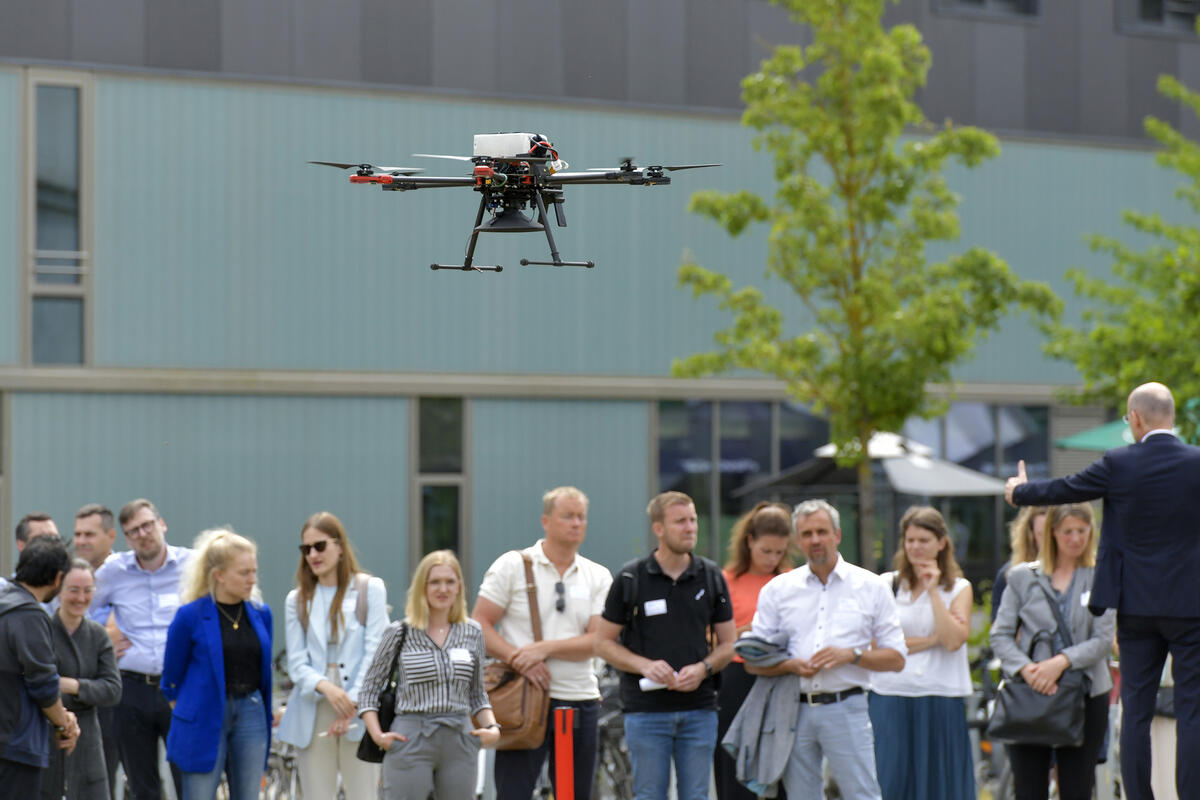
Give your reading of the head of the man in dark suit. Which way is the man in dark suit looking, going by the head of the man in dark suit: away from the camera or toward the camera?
away from the camera

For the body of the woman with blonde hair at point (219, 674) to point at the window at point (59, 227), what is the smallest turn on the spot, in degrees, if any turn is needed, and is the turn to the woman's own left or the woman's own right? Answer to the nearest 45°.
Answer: approximately 135° to the woman's own left

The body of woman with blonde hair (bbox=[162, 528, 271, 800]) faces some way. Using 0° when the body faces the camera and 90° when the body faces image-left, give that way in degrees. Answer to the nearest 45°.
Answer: approximately 315°

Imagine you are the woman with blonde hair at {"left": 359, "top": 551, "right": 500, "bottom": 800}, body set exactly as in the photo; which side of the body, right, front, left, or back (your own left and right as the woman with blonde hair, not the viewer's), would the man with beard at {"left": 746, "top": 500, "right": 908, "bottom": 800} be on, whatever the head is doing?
left

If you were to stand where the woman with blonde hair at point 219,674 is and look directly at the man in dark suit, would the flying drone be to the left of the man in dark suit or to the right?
right

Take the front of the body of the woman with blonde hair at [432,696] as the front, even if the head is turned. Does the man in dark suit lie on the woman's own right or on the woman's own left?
on the woman's own left

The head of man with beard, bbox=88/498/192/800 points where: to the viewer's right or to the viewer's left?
to the viewer's right

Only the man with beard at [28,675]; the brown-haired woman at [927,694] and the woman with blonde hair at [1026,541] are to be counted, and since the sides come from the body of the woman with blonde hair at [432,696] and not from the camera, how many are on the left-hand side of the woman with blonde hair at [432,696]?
2

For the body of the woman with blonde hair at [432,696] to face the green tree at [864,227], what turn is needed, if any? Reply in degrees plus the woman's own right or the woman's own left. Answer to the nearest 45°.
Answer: approximately 135° to the woman's own left

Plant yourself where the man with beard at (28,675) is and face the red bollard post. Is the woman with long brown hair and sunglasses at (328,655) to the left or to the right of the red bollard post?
left

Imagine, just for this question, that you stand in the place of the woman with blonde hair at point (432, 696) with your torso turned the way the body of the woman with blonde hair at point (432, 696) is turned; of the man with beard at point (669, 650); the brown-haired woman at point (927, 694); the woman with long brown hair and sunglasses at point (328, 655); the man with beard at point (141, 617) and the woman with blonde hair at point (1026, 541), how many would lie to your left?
3

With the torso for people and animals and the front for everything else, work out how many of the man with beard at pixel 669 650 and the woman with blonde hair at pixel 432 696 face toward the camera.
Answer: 2
